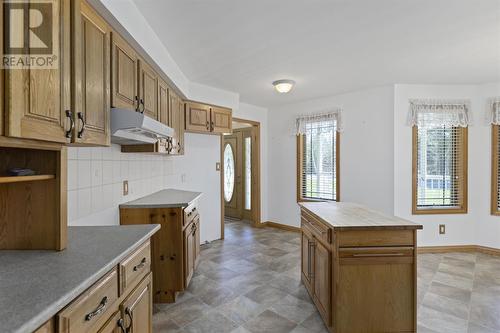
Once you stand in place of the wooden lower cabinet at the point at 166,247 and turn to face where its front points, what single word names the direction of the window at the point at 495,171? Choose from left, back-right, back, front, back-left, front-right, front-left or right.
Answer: front

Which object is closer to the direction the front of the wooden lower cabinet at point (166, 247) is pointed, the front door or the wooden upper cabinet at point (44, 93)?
the front door

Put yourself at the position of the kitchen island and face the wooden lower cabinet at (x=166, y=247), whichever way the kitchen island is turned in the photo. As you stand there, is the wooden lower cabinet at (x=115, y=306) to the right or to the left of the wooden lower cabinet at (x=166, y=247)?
left

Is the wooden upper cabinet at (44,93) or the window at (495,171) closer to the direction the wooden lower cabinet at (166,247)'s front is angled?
the window

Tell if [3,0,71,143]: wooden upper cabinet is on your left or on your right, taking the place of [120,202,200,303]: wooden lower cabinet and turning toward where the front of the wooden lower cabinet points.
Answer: on your right

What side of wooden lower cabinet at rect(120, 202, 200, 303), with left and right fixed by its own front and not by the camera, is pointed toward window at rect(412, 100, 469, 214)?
front

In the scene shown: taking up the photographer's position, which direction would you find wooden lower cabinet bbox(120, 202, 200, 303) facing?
facing to the right of the viewer

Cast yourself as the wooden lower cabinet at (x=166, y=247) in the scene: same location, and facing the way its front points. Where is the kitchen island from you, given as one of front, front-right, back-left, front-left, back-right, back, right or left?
front-right

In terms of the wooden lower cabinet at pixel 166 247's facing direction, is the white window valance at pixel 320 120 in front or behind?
in front

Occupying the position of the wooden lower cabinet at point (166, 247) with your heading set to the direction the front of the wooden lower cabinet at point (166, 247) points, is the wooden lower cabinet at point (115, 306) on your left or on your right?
on your right

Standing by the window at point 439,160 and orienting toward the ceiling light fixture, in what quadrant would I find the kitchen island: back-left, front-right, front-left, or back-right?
front-left
